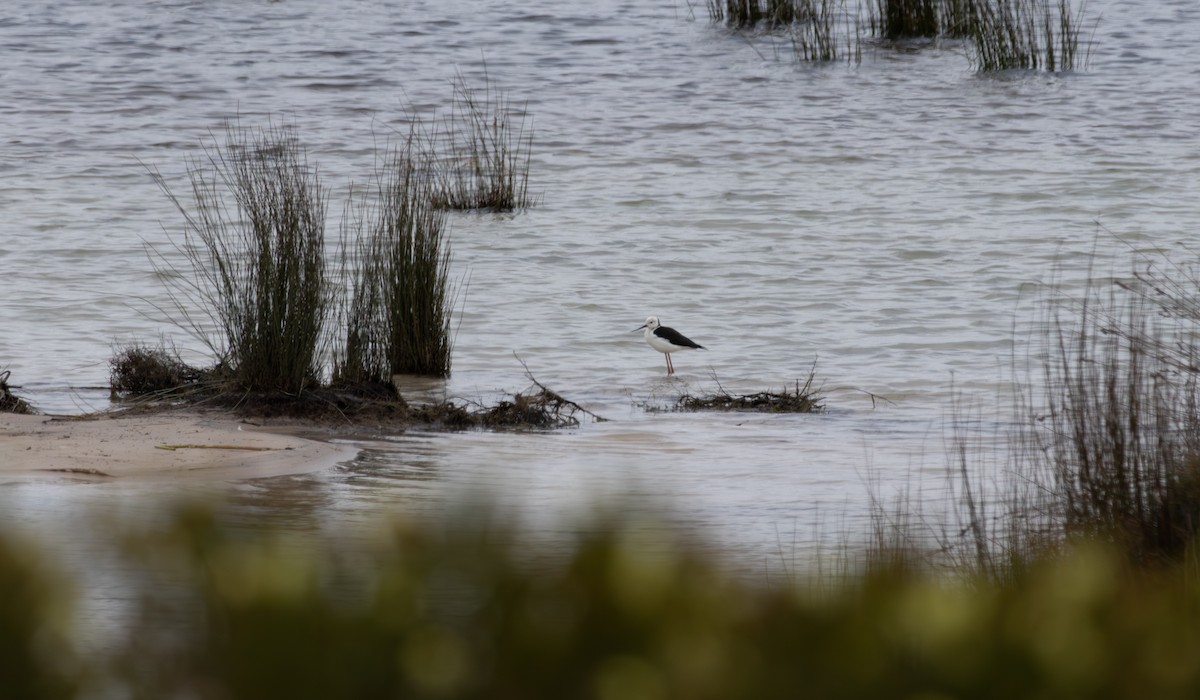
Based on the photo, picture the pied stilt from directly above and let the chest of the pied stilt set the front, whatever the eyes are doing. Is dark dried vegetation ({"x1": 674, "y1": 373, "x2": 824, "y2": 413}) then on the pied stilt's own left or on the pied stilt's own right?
on the pied stilt's own left

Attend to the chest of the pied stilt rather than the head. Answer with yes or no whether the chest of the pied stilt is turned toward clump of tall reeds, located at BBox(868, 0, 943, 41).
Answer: no

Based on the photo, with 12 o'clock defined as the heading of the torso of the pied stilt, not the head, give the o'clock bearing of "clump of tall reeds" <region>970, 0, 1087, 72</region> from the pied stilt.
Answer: The clump of tall reeds is roughly at 4 o'clock from the pied stilt.

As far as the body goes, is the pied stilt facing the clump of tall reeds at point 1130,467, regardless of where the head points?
no

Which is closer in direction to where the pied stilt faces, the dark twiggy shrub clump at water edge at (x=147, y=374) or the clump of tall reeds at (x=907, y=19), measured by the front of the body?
the dark twiggy shrub clump at water edge

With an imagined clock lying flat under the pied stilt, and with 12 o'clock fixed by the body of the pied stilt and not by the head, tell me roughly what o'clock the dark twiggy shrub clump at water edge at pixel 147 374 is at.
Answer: The dark twiggy shrub clump at water edge is roughly at 11 o'clock from the pied stilt.

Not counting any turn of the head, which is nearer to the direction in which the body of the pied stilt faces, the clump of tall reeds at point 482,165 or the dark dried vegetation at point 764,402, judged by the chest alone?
the clump of tall reeds

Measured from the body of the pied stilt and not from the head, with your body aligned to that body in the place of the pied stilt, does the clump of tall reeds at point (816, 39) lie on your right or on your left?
on your right

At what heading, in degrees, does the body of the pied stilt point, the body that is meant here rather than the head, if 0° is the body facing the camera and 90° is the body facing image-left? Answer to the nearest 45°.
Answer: approximately 90°

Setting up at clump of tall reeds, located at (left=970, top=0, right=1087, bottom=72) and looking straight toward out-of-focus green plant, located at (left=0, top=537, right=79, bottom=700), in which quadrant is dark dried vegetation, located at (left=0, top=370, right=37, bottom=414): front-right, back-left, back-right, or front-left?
front-right

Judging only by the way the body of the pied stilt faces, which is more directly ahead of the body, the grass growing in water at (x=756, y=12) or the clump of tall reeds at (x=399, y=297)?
the clump of tall reeds

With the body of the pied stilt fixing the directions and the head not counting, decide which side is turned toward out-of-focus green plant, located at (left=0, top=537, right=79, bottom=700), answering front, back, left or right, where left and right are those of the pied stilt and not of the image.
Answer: left

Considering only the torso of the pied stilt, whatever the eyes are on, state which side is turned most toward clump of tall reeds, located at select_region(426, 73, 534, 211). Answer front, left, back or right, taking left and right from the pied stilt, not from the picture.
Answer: right

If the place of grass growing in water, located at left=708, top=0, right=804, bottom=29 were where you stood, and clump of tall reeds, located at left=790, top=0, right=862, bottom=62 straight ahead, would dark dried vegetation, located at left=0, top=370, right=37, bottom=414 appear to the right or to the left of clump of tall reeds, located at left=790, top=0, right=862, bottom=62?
right

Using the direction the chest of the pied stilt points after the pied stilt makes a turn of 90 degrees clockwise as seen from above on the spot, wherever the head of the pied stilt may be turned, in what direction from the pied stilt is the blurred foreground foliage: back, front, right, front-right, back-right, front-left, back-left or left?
back
